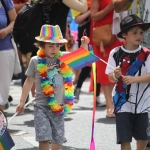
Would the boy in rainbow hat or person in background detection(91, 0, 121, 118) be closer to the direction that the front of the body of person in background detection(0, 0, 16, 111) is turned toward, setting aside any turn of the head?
the boy in rainbow hat

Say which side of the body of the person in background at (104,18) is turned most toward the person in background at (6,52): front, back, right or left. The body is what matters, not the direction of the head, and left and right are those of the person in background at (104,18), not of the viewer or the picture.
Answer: right

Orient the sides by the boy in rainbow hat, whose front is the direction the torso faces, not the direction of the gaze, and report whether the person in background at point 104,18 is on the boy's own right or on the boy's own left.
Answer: on the boy's own left

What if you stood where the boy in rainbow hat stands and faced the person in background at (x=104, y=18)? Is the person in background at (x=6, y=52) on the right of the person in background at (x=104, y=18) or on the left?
left

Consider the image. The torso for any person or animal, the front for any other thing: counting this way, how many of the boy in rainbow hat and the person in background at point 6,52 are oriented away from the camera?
0

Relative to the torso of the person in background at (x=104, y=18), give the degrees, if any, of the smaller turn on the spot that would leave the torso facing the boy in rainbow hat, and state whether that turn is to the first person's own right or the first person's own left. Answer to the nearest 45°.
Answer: approximately 45° to the first person's own right

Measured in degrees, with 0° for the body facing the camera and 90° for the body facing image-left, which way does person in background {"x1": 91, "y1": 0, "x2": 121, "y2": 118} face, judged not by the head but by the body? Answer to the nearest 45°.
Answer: approximately 315°

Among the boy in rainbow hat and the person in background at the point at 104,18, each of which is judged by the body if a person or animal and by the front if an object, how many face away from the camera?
0
